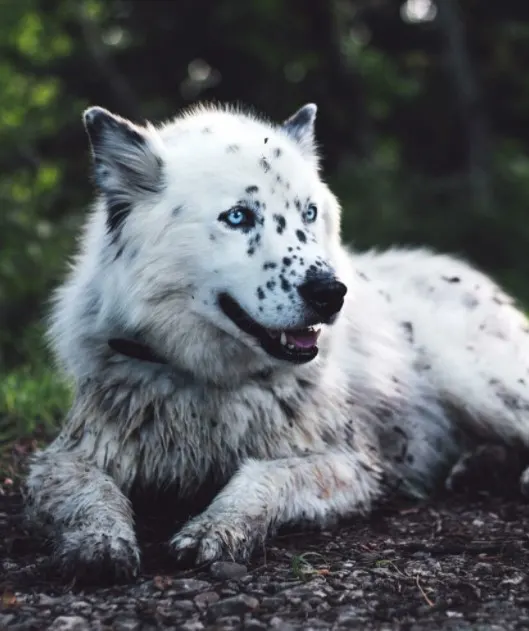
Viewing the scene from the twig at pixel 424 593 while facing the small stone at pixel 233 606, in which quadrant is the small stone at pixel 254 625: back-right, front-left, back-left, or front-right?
front-left

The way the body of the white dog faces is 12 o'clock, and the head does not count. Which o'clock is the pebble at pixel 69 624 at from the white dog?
The pebble is roughly at 11 o'clock from the white dog.

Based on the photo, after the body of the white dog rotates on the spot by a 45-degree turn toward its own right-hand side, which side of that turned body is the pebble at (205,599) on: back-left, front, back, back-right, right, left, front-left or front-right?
left

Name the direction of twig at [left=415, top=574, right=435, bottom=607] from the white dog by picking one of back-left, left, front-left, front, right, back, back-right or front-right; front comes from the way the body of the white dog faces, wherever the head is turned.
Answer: left

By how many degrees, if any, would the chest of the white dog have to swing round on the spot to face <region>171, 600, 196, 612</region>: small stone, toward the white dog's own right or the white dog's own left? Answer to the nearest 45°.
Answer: approximately 45° to the white dog's own left

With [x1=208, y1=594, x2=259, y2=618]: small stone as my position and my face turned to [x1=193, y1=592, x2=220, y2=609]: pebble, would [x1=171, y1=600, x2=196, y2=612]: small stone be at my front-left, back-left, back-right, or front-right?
front-left

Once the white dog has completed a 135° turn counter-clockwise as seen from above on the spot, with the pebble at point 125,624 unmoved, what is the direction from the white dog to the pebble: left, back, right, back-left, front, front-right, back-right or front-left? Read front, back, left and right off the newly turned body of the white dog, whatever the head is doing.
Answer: right

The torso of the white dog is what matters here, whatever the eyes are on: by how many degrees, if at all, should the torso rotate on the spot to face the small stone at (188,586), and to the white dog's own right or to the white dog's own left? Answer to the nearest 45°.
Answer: approximately 45° to the white dog's own left

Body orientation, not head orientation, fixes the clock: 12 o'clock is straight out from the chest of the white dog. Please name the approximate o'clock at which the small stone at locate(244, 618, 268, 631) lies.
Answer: The small stone is roughly at 10 o'clock from the white dog.
